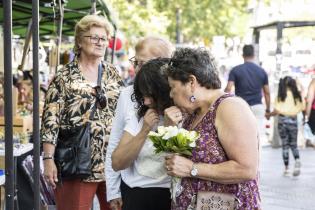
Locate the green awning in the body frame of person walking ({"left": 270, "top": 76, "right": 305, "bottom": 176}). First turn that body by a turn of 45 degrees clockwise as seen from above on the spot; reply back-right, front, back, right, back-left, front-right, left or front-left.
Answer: back

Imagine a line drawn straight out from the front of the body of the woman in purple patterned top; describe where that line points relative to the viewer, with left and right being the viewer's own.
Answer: facing to the left of the viewer

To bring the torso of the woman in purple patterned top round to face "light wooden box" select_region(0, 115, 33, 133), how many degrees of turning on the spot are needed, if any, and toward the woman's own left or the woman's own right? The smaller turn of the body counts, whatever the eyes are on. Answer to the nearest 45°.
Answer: approximately 45° to the woman's own right

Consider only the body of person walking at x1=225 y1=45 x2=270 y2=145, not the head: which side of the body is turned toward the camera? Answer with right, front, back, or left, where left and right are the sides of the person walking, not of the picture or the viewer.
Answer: back

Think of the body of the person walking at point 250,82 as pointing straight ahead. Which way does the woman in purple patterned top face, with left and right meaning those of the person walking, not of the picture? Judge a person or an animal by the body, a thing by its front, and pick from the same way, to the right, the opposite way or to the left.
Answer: to the left

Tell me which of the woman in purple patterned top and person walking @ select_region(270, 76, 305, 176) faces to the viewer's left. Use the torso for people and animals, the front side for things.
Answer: the woman in purple patterned top

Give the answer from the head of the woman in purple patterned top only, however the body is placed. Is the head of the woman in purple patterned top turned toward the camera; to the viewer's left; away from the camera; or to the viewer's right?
to the viewer's left

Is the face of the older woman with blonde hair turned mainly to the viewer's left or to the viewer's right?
to the viewer's right

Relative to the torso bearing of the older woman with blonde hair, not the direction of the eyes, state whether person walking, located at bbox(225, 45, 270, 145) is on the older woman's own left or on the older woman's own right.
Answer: on the older woman's own left

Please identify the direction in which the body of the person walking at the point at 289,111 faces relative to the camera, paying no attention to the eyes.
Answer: away from the camera

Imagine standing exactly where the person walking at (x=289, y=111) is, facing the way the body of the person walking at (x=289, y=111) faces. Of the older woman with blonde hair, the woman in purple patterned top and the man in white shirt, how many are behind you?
3
